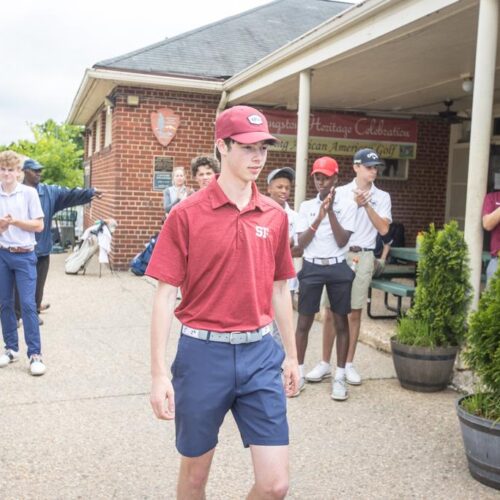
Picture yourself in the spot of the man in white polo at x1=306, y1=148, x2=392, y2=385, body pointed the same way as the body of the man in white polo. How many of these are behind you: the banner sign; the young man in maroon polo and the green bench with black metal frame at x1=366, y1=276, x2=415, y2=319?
2

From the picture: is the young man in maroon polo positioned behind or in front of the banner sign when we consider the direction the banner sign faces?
in front

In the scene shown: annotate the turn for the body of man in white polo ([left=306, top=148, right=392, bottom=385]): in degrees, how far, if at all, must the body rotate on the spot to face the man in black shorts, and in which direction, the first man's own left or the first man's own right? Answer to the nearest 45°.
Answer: approximately 45° to the first man's own right

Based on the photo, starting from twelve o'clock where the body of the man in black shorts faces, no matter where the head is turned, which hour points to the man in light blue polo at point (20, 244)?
The man in light blue polo is roughly at 3 o'clock from the man in black shorts.

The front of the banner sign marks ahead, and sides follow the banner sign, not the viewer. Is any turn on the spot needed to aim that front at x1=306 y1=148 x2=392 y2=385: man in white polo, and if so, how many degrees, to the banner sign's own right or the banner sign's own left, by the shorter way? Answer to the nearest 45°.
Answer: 0° — it already faces them

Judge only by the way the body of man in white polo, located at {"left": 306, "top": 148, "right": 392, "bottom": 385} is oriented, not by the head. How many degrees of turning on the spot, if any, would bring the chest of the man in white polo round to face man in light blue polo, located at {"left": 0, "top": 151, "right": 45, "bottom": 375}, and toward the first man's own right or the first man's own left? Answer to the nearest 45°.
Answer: approximately 90° to the first man's own right

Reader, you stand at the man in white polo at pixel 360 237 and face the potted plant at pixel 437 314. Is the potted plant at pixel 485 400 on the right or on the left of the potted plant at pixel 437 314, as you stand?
right

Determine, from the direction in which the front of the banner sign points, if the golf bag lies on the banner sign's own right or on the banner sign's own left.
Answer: on the banner sign's own right

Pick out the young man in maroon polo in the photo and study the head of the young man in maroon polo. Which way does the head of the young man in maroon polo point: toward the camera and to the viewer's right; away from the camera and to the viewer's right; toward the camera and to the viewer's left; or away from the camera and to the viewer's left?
toward the camera and to the viewer's right

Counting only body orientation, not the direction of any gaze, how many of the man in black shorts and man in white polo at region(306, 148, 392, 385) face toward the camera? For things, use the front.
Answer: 2

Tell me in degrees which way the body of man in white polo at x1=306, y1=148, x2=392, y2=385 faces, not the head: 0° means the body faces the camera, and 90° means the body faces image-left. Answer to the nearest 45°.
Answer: approximately 0°

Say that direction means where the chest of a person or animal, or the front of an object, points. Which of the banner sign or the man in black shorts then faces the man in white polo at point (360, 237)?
the banner sign

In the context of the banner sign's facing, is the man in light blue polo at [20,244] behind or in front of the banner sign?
in front

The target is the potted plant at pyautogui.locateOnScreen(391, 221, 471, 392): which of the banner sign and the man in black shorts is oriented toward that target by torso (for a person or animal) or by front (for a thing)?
the banner sign

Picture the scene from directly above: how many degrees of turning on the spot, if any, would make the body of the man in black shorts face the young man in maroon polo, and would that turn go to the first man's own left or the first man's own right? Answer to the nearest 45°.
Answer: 0° — they already face them
